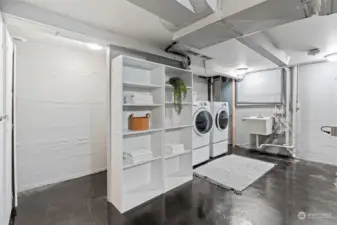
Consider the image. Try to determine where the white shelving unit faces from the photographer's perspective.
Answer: facing the viewer and to the right of the viewer

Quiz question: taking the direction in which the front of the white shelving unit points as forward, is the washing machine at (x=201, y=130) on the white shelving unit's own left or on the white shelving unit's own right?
on the white shelving unit's own left

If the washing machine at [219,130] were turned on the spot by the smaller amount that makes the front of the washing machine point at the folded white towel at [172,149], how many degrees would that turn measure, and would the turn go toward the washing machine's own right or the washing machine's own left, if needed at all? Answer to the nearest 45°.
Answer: approximately 45° to the washing machine's own right

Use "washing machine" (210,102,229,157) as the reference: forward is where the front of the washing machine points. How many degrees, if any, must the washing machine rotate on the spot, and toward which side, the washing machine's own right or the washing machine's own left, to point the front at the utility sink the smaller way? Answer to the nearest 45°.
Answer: approximately 45° to the washing machine's own left

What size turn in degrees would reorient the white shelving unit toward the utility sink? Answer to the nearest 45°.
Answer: approximately 90° to its left

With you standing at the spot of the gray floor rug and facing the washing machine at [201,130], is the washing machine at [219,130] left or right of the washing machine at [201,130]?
right

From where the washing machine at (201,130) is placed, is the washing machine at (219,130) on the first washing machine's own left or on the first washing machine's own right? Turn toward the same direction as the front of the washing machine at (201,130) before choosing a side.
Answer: on the first washing machine's own left

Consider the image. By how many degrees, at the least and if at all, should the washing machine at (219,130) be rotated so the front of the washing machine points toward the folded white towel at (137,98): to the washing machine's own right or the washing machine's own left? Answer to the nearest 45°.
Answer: approximately 90° to the washing machine's own right

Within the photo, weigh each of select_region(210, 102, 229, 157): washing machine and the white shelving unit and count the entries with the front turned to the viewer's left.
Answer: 0

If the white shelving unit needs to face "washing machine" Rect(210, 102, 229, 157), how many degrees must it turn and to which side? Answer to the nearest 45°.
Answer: approximately 90° to its left

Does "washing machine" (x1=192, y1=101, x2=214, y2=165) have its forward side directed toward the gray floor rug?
yes
